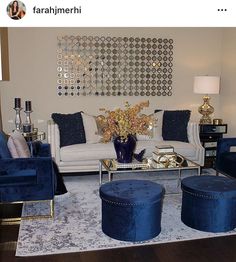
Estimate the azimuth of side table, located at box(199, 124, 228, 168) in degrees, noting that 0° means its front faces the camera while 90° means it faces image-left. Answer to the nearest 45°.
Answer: approximately 0°

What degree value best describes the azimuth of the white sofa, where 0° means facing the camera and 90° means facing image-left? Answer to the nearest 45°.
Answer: approximately 0°

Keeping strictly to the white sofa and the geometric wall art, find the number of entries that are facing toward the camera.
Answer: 2

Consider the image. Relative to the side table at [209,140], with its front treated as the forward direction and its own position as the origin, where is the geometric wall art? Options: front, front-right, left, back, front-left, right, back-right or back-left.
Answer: right

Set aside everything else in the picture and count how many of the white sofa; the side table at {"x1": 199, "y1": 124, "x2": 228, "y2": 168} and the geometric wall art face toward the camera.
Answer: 3

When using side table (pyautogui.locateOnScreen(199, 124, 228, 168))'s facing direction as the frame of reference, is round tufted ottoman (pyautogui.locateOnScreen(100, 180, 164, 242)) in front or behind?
in front

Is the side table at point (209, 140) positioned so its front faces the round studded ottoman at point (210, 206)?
yes

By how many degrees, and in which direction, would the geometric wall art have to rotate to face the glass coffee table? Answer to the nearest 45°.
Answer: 0° — it already faces it

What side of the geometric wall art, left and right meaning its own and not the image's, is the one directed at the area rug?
front
